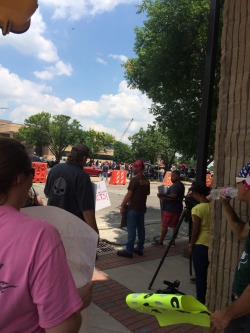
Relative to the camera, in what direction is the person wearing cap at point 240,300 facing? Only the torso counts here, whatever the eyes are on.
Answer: to the viewer's left

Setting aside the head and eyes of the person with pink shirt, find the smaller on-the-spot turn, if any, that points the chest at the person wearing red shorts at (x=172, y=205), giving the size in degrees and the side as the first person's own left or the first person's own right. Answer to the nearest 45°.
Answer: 0° — they already face them

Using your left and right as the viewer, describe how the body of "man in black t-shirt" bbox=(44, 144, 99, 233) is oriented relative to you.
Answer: facing away from the viewer and to the right of the viewer

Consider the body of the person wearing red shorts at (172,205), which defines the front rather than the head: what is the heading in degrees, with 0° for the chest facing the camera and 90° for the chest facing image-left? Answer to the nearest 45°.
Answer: approximately 90°

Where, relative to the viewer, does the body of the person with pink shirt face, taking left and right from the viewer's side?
facing away from the viewer and to the right of the viewer
